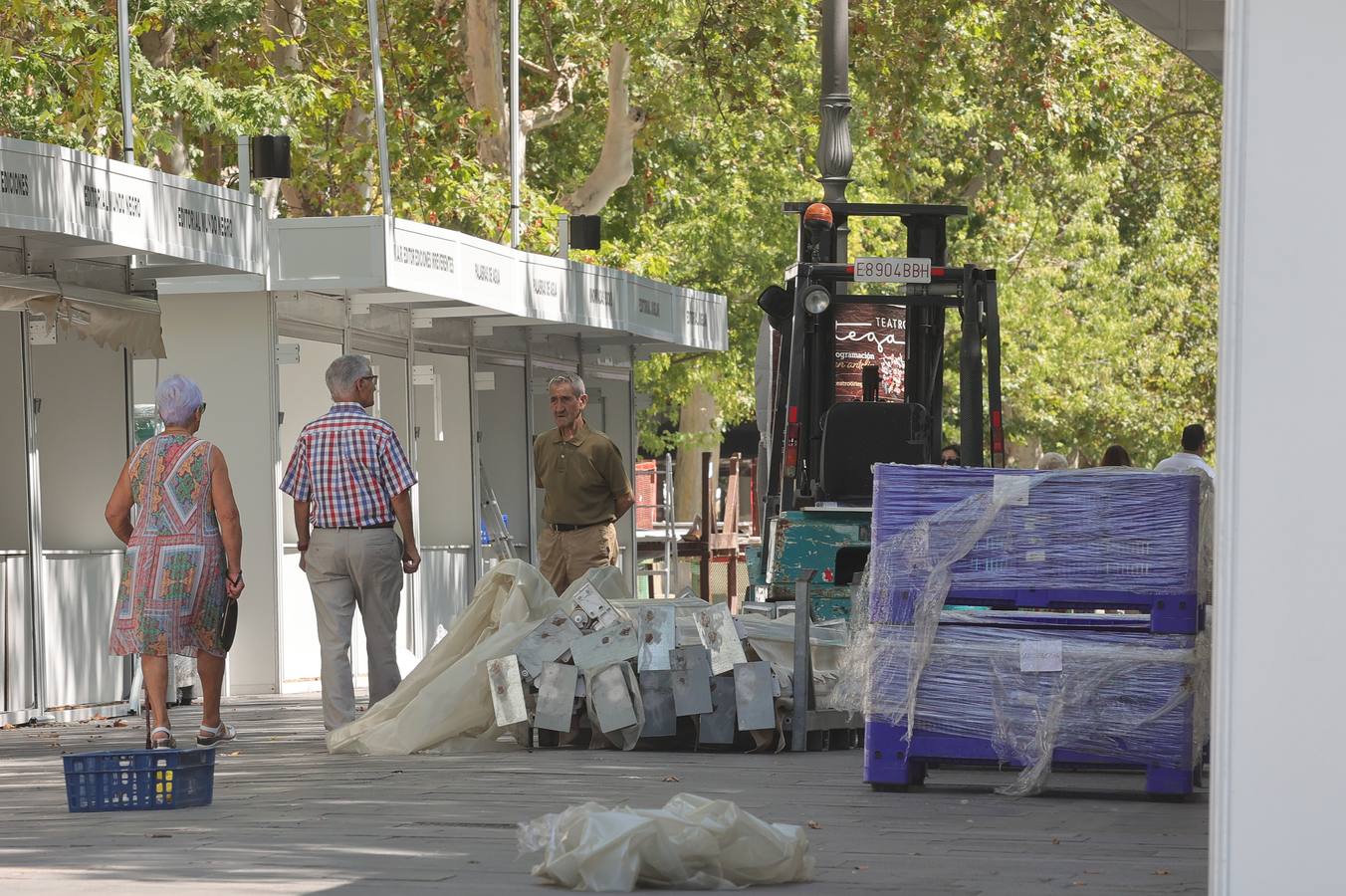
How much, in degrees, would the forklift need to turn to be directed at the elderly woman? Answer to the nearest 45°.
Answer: approximately 135° to its left

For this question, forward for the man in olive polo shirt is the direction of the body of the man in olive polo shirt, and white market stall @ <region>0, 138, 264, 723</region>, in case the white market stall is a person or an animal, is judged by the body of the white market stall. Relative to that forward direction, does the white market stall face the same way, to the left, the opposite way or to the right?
to the left

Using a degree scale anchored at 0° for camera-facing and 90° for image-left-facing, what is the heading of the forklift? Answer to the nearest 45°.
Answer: approximately 180°

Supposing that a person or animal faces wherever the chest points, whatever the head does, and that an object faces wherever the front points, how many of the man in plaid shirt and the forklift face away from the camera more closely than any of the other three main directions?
2

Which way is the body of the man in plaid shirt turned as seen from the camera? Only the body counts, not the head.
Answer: away from the camera

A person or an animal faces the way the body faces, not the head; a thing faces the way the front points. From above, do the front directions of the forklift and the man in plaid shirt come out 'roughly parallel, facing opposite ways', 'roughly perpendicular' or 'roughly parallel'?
roughly parallel

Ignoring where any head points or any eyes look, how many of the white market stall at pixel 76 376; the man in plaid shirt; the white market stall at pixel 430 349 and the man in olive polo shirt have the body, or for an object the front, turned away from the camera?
1

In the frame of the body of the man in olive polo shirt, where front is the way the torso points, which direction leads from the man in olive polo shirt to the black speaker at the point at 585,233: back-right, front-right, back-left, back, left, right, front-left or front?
back-right

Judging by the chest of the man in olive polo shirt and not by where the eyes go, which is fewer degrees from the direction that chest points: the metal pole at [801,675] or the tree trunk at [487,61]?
the metal pole

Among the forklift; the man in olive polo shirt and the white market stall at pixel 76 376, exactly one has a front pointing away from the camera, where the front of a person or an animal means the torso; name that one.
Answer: the forklift

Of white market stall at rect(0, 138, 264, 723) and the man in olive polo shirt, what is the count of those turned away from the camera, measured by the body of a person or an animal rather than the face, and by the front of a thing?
0

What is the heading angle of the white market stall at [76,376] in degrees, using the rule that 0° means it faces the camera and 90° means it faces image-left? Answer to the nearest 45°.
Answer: approximately 315°

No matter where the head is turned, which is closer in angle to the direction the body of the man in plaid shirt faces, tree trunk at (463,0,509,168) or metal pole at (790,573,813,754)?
the tree trunk

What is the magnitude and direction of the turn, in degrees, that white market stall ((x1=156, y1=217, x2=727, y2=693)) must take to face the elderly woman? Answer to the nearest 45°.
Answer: approximately 45° to its right

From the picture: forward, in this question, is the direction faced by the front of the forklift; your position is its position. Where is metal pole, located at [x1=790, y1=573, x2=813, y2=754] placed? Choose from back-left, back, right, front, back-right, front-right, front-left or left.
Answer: back

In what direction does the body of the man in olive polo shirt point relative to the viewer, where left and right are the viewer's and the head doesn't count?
facing the viewer and to the left of the viewer
